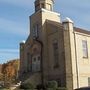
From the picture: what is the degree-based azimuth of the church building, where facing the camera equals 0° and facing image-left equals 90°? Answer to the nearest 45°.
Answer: approximately 45°
